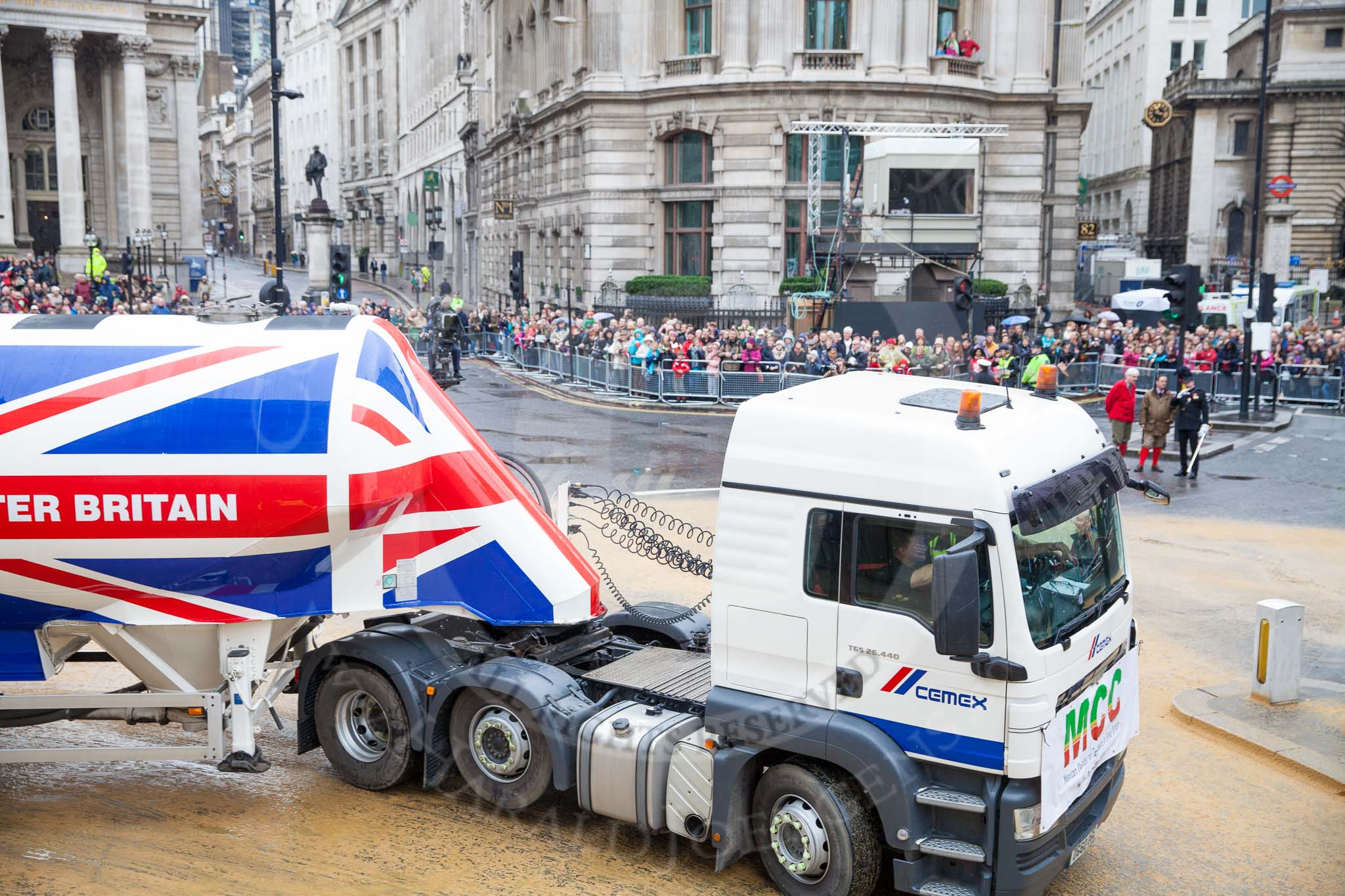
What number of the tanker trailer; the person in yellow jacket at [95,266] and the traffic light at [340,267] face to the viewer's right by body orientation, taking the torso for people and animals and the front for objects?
1

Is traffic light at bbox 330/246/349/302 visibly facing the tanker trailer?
yes

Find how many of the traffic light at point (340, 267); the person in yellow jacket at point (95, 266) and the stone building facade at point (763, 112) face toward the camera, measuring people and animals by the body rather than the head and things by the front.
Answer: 3

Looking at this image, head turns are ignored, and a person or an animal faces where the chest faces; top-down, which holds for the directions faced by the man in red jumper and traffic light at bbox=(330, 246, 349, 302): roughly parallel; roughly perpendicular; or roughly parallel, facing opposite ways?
roughly parallel

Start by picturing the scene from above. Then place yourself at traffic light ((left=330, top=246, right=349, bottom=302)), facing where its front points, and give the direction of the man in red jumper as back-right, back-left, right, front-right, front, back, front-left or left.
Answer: front-left

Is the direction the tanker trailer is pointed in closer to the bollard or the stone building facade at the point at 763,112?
the bollard

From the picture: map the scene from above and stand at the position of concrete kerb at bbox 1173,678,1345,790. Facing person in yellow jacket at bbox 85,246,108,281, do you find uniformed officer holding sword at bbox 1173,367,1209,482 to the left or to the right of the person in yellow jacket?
right

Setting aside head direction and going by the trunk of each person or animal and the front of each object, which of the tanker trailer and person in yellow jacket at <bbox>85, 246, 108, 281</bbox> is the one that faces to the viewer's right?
the tanker trailer

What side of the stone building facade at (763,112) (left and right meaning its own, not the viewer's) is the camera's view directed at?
front

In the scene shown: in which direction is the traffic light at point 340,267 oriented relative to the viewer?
toward the camera

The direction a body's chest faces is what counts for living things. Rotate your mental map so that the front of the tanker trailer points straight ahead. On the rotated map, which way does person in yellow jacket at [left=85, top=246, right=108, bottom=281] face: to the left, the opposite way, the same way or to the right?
to the right

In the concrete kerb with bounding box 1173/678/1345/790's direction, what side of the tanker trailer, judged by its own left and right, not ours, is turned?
front

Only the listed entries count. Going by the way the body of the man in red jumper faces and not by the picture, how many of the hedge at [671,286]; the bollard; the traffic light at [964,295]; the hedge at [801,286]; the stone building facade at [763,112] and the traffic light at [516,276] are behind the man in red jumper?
5

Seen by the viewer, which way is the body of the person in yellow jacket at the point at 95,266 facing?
toward the camera

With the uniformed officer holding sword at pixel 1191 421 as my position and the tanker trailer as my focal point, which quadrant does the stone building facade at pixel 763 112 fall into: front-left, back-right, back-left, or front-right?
back-right

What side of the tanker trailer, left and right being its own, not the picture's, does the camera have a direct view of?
right
